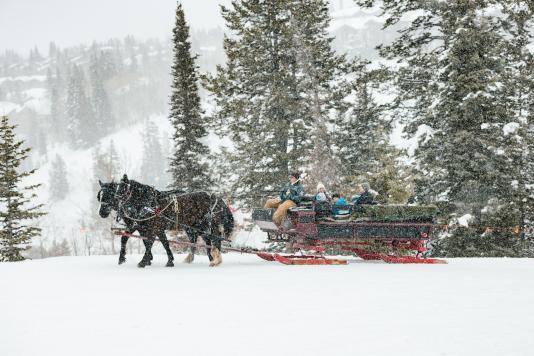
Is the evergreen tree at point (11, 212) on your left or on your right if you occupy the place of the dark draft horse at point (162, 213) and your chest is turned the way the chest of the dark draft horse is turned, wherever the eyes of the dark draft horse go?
on your right

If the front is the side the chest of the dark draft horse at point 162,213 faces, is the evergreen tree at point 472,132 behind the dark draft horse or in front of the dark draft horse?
behind

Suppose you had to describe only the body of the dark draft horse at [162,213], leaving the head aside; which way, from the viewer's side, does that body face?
to the viewer's left

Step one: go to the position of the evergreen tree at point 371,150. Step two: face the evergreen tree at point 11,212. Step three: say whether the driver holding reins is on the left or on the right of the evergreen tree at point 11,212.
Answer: left

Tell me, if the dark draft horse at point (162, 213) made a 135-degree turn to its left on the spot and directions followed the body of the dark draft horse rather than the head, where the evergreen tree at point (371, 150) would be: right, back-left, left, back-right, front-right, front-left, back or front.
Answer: left

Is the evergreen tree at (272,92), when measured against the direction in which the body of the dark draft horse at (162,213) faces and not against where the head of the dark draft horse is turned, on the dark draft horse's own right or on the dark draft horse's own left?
on the dark draft horse's own right

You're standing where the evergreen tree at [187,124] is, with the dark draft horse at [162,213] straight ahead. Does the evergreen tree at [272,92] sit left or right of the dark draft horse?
left

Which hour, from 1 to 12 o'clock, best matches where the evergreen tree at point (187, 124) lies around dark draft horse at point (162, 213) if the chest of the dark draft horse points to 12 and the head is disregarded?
The evergreen tree is roughly at 3 o'clock from the dark draft horse.

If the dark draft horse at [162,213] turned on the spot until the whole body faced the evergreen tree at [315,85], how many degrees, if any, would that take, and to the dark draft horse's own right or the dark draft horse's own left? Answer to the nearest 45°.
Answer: approximately 135° to the dark draft horse's own right

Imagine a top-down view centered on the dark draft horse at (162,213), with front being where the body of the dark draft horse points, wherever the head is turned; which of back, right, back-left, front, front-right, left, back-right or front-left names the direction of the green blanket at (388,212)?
back

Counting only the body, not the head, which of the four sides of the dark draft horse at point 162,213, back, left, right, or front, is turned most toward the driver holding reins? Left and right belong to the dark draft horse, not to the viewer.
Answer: back
